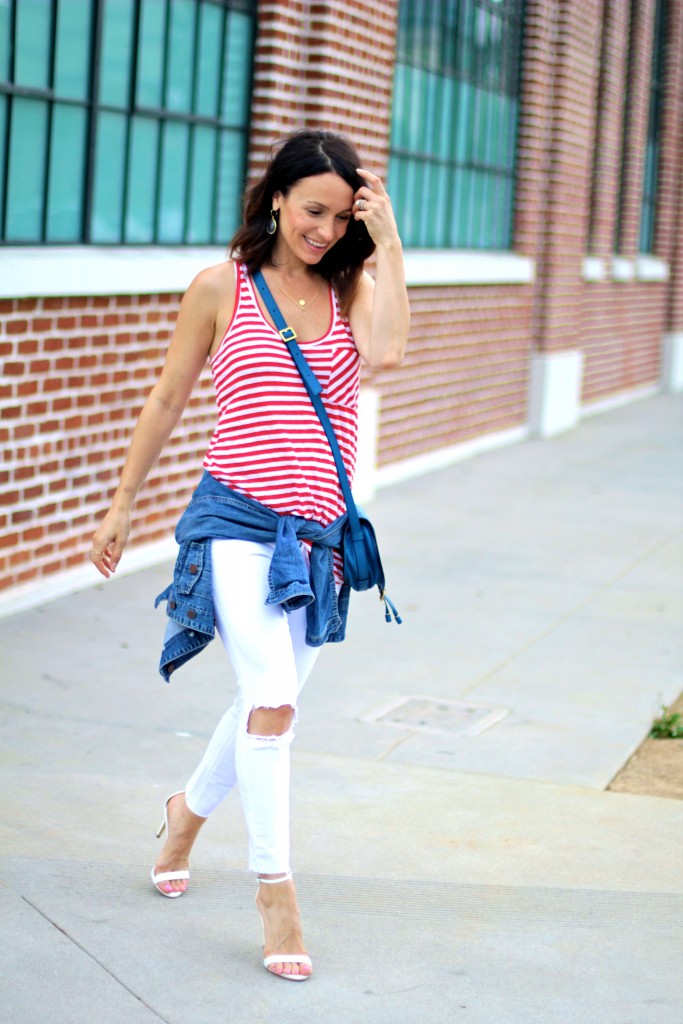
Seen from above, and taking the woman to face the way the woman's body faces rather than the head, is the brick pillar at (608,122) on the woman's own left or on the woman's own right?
on the woman's own left

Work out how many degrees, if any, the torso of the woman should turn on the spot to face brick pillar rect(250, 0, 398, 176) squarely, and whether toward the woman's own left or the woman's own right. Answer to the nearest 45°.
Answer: approximately 135° to the woman's own left

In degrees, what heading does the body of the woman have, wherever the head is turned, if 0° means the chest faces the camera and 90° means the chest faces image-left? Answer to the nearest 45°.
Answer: approximately 315°

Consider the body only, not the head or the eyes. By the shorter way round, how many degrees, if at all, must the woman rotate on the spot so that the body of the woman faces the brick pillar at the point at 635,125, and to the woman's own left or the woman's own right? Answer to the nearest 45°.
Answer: approximately 135° to the woman's own left

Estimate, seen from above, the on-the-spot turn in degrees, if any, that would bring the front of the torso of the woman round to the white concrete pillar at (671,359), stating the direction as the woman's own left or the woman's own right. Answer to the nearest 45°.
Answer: approximately 135° to the woman's own left

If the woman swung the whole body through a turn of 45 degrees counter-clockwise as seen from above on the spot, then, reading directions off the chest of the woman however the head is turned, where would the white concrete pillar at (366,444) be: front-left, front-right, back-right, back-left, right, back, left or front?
left
